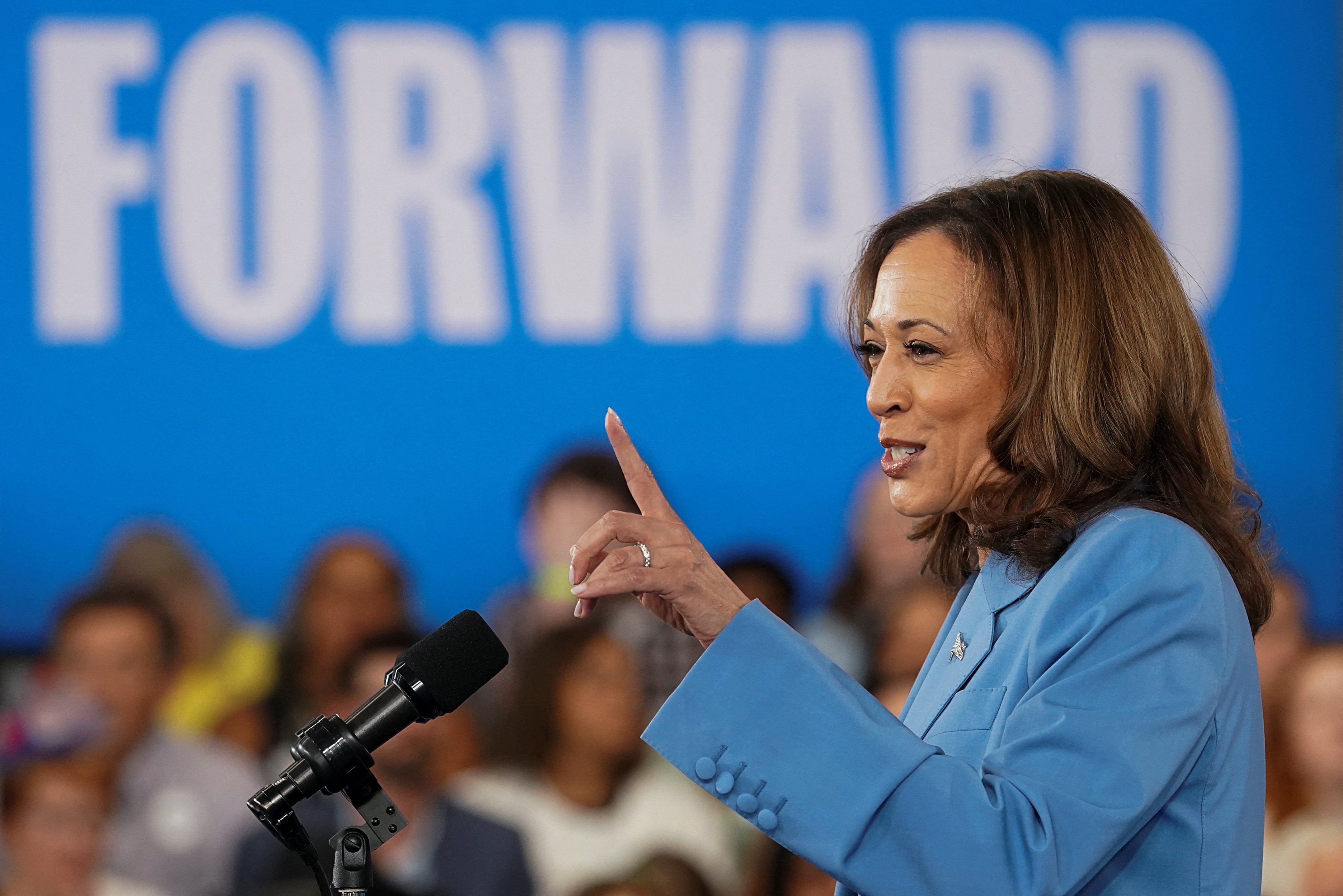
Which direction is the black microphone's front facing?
to the viewer's right

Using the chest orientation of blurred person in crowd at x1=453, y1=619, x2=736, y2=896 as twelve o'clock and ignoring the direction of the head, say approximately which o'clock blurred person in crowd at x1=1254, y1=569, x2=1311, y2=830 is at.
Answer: blurred person in crowd at x1=1254, y1=569, x2=1311, y2=830 is roughly at 9 o'clock from blurred person in crowd at x1=453, y1=619, x2=736, y2=896.

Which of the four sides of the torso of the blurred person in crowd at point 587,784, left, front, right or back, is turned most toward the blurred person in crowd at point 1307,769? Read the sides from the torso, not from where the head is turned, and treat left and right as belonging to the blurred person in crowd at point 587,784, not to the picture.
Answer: left

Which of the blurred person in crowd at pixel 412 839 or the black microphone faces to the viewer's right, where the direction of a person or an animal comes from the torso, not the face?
the black microphone

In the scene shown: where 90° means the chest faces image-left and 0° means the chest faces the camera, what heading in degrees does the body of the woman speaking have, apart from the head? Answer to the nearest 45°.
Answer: approximately 90°

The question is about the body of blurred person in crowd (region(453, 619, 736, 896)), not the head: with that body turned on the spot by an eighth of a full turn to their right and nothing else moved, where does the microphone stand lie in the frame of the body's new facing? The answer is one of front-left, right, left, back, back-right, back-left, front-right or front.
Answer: front-left

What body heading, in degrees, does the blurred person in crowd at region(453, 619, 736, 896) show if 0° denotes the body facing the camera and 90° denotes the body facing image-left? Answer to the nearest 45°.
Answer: approximately 0°

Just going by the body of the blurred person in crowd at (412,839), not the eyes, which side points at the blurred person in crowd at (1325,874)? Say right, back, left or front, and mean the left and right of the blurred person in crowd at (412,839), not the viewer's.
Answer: left

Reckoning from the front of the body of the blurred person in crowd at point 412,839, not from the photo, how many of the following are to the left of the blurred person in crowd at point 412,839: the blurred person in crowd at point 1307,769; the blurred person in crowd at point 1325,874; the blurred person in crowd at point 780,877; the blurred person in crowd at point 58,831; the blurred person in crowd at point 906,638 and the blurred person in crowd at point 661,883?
5

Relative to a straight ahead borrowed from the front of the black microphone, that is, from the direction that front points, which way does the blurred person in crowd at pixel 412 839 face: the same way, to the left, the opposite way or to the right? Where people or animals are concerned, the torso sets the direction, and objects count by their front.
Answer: to the right
